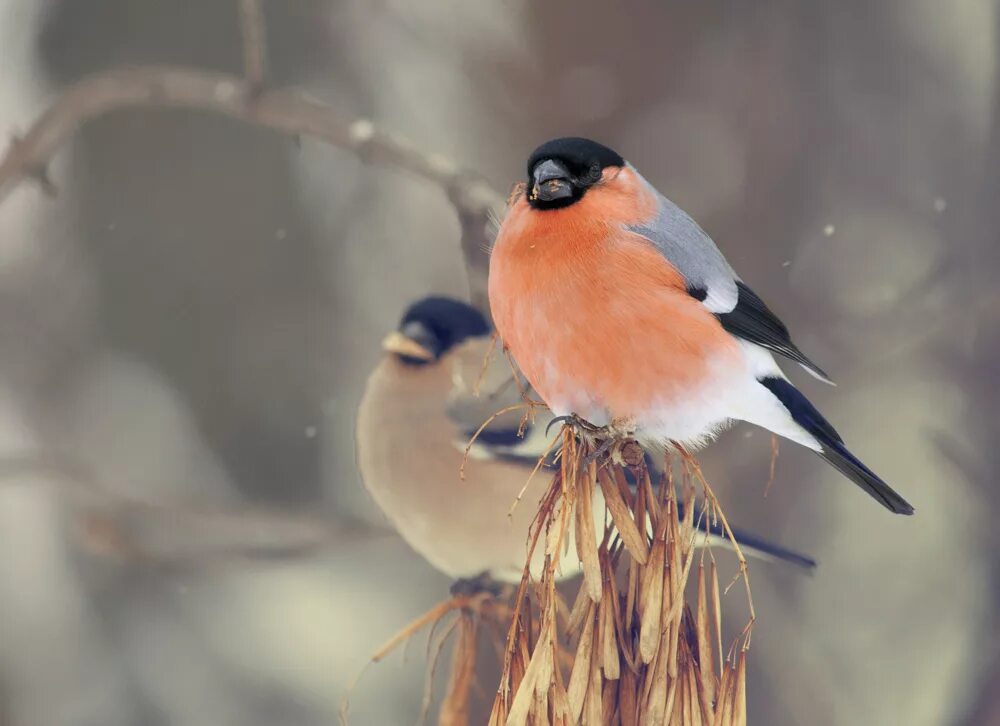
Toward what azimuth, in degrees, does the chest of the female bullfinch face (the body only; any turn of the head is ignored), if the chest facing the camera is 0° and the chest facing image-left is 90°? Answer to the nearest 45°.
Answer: approximately 90°

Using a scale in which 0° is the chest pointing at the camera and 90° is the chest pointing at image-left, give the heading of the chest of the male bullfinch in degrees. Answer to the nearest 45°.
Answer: approximately 45°

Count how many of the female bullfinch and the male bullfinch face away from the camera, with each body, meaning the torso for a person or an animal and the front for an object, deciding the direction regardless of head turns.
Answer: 0
